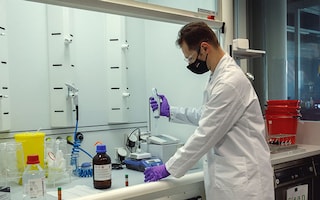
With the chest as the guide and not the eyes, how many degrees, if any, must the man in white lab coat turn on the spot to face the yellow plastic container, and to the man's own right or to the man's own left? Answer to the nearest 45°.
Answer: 0° — they already face it

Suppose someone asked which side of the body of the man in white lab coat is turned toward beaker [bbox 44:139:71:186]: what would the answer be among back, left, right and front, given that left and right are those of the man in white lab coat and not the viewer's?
front

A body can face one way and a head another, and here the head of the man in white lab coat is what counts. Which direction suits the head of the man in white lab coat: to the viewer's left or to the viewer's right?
to the viewer's left

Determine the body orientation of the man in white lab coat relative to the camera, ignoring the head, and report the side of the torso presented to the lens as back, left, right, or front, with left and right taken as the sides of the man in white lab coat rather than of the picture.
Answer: left
